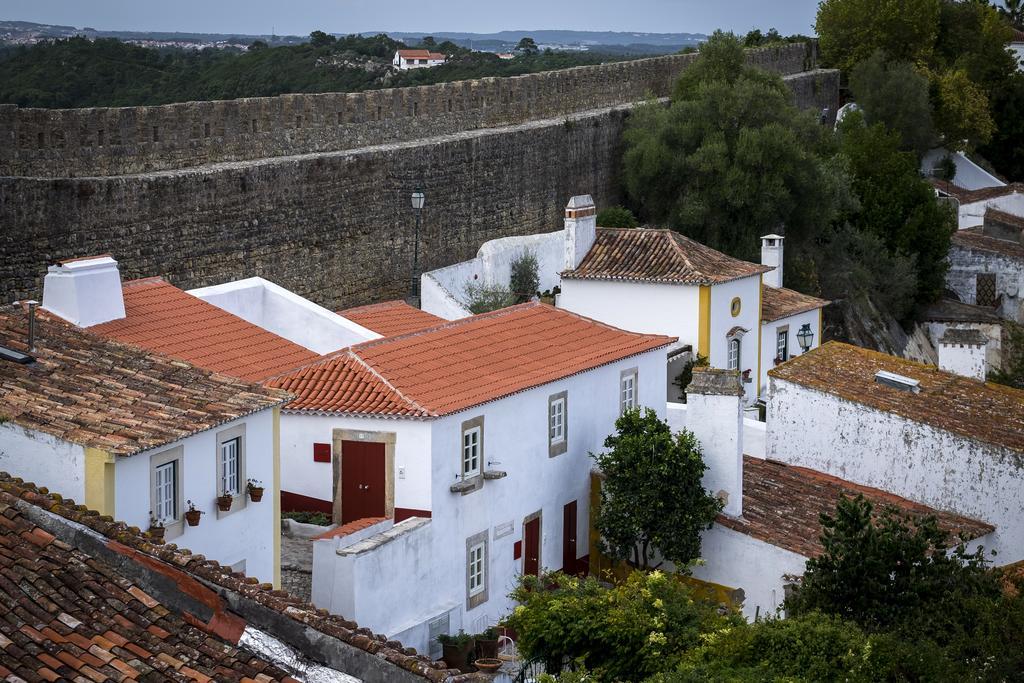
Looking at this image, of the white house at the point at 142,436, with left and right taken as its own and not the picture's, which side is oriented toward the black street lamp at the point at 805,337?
left

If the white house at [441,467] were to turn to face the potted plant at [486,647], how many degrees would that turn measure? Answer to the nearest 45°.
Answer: approximately 45° to its right

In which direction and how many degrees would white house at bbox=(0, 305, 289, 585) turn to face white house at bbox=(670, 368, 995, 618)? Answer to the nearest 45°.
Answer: approximately 90° to its left

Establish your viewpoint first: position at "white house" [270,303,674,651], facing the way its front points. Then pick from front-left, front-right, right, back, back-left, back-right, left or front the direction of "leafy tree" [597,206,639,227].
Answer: back-left

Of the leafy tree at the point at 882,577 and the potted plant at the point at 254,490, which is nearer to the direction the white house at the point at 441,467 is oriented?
the leafy tree

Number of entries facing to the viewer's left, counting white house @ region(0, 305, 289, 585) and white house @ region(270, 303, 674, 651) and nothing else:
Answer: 0

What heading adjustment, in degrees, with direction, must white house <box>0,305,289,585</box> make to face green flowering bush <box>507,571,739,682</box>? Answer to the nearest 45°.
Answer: approximately 45° to its left

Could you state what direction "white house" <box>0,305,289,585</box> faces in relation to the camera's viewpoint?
facing the viewer and to the right of the viewer

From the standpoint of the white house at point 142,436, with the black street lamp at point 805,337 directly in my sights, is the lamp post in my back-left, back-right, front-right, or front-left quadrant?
front-left

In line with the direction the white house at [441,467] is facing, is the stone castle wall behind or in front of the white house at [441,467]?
behind

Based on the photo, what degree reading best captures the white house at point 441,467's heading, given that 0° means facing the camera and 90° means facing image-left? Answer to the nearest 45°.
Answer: approximately 315°

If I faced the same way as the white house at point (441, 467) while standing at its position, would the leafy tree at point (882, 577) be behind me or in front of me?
in front

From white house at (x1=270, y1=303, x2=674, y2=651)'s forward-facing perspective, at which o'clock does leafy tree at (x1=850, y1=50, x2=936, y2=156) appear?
The leafy tree is roughly at 8 o'clock from the white house.
